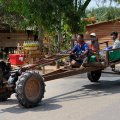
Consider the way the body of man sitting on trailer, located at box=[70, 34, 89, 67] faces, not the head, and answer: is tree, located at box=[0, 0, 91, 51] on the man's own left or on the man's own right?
on the man's own right

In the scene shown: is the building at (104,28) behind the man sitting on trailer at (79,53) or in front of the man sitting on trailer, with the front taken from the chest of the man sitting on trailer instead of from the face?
behind

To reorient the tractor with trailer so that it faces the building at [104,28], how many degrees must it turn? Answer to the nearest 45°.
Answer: approximately 135° to its right

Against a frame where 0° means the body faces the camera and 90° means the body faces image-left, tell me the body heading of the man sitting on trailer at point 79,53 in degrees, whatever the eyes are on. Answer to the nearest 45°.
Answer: approximately 45°

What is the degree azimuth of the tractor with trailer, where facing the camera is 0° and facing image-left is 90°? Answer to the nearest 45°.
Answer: approximately 45°

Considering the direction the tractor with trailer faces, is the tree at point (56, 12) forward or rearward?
rearward
